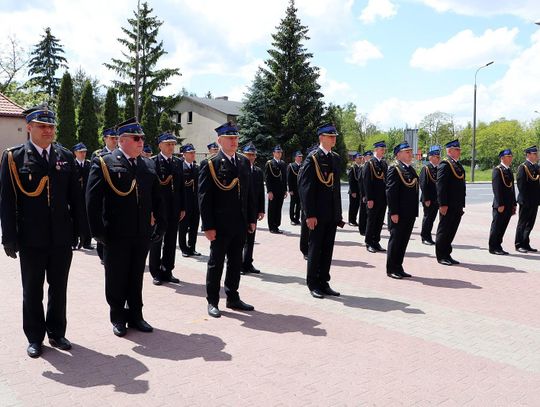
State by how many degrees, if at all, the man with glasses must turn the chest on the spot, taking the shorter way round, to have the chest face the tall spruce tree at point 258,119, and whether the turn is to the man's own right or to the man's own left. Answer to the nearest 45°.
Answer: approximately 135° to the man's own left

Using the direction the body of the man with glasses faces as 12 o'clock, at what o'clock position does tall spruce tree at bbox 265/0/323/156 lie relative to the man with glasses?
The tall spruce tree is roughly at 8 o'clock from the man with glasses.

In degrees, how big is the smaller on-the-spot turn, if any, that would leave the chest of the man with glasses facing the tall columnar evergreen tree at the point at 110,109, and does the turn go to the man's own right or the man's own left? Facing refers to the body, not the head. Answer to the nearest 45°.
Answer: approximately 135° to the man's own left

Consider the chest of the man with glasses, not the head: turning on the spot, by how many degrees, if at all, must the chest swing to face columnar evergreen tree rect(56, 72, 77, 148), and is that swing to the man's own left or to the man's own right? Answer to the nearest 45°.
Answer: approximately 135° to the man's own left

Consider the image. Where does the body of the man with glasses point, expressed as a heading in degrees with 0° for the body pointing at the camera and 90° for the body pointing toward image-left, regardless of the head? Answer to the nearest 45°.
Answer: approximately 315°

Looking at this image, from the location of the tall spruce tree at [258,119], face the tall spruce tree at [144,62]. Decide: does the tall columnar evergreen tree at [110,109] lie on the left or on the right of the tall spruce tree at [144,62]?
left

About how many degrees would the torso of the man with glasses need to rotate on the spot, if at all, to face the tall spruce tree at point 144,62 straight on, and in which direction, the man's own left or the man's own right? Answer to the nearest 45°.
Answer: approximately 135° to the man's own left
